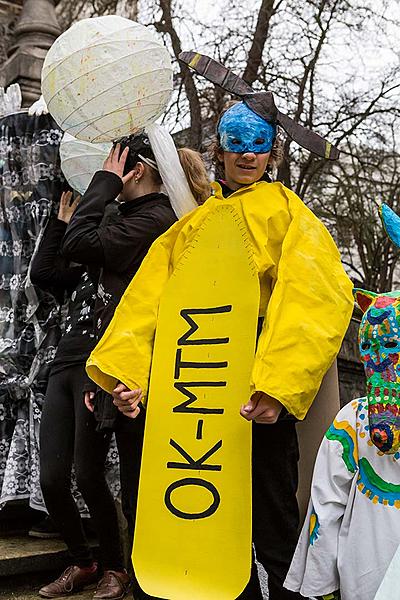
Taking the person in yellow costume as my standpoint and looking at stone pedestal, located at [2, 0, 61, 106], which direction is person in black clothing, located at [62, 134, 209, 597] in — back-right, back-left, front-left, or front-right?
front-left

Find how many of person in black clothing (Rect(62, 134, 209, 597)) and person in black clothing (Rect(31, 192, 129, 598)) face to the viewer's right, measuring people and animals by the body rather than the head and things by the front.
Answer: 0

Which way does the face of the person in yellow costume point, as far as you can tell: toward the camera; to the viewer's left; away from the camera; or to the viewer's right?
toward the camera

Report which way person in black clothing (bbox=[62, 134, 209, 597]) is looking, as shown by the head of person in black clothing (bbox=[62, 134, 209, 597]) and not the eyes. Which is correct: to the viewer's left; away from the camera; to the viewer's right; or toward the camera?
to the viewer's left

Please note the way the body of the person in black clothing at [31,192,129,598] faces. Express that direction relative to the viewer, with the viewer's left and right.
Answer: facing the viewer and to the left of the viewer

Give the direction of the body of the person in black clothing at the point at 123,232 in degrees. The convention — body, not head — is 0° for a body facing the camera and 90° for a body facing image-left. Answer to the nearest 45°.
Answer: approximately 90°

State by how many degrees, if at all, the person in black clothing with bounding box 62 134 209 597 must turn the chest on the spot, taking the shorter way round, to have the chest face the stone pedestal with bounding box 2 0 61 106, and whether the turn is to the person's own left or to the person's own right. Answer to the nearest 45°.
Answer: approximately 90° to the person's own right
